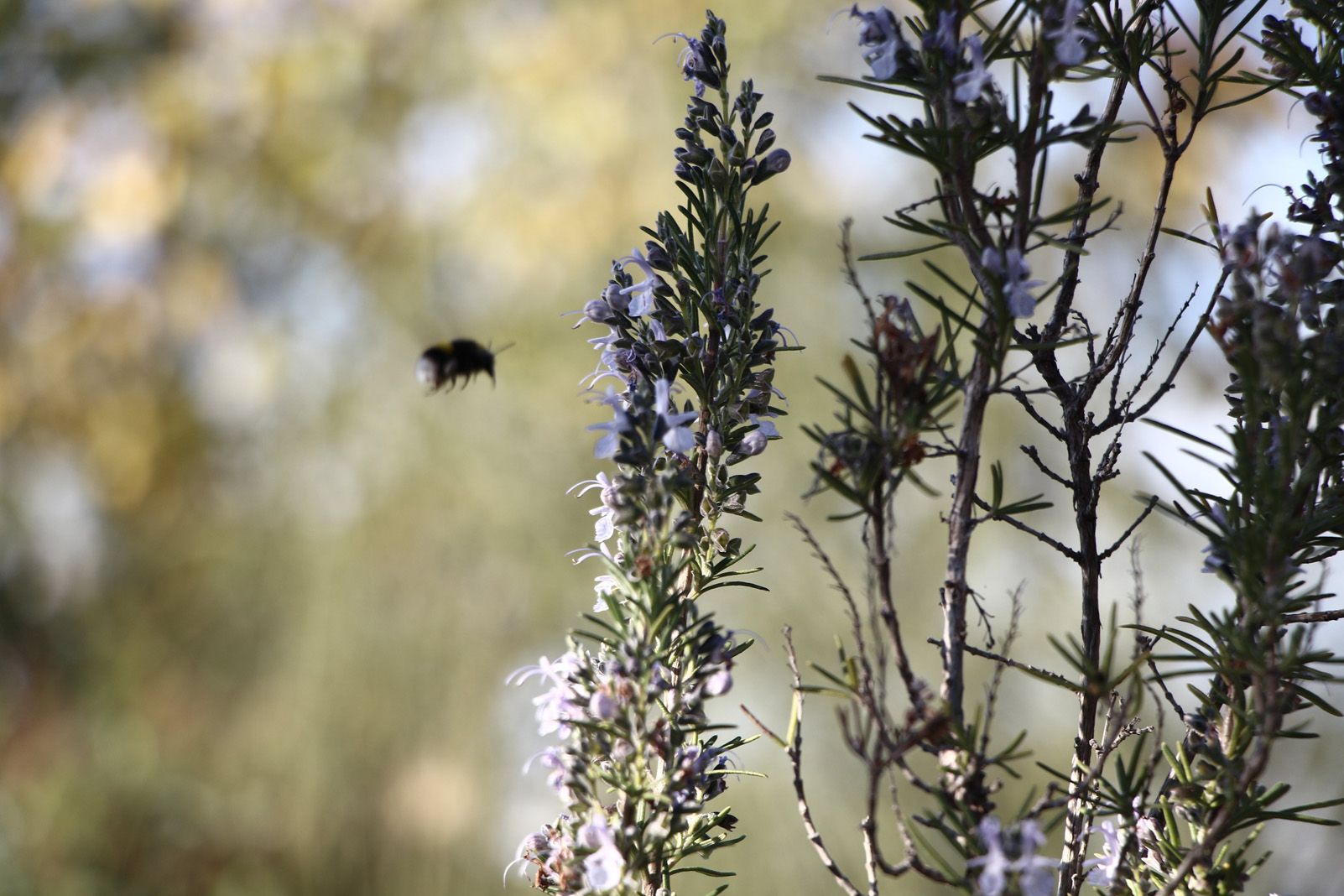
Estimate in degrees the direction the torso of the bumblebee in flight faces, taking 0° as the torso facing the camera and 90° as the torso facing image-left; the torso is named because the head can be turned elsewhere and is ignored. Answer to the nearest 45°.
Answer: approximately 270°
